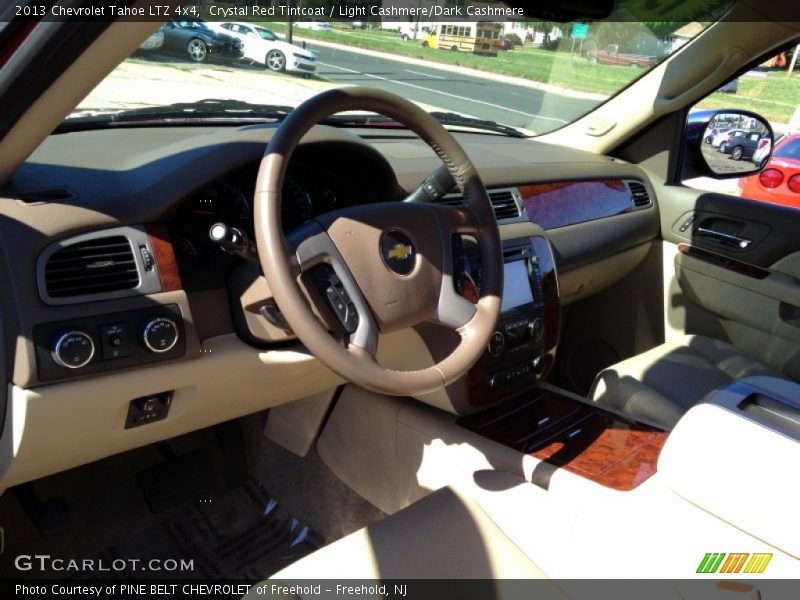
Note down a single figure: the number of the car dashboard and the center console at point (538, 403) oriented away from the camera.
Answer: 0

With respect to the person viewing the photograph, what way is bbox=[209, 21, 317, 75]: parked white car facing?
facing the viewer and to the right of the viewer

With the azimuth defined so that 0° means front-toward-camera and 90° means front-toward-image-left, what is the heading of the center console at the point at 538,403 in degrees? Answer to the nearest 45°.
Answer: approximately 315°

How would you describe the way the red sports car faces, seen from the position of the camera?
facing away from the viewer and to the right of the viewer

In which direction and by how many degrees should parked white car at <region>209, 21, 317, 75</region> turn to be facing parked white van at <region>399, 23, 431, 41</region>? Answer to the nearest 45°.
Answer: approximately 90° to its left

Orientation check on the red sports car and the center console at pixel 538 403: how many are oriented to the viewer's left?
0

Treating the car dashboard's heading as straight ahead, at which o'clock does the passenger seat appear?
The passenger seat is roughly at 10 o'clock from the car dashboard.

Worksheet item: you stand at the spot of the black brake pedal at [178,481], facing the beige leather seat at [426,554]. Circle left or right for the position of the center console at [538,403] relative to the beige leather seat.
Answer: left
